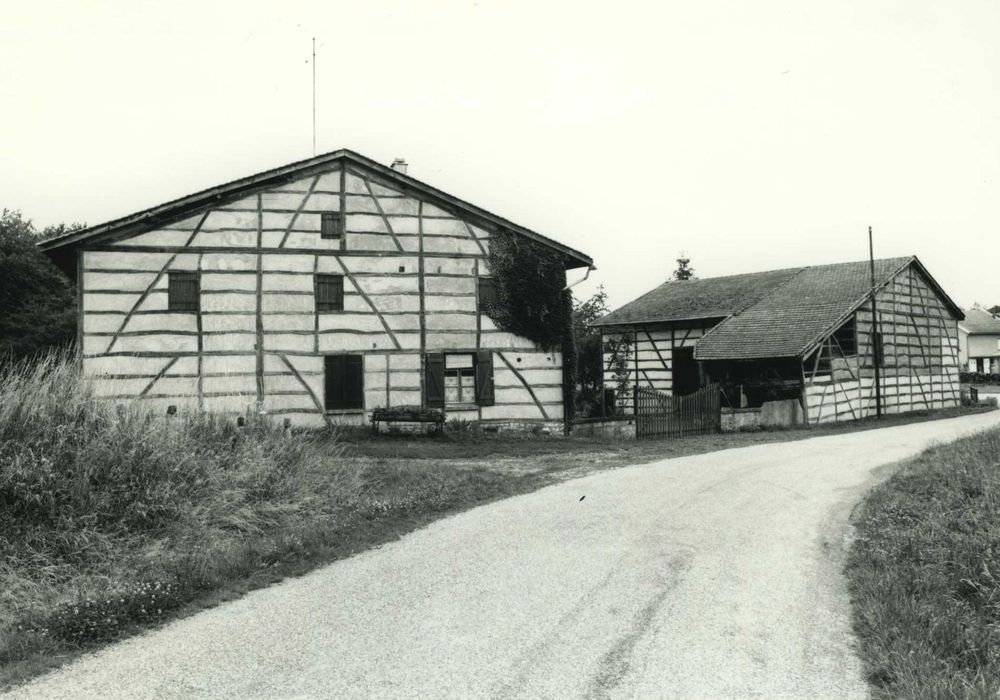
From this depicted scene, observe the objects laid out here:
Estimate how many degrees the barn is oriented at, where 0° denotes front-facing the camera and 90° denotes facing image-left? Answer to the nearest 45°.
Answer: approximately 45°

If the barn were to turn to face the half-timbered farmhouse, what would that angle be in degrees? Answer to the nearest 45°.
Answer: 0° — it already faces it

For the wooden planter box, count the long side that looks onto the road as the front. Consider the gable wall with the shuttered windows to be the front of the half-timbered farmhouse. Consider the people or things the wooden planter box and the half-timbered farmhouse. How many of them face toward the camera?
2

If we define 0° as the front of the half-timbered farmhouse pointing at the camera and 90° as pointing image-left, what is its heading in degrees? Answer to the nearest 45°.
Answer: approximately 0°

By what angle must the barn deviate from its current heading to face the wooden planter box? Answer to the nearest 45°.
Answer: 0° — it already faces it

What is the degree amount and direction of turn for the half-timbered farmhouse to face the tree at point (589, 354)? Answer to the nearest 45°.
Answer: approximately 135° to its left

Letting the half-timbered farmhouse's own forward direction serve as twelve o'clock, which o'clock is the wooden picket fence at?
The wooden picket fence is roughly at 9 o'clock from the half-timbered farmhouse.

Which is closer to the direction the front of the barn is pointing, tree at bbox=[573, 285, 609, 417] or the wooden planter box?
the wooden planter box

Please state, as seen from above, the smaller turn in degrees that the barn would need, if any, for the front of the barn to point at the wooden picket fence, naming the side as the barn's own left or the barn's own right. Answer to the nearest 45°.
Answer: approximately 45° to the barn's own left
